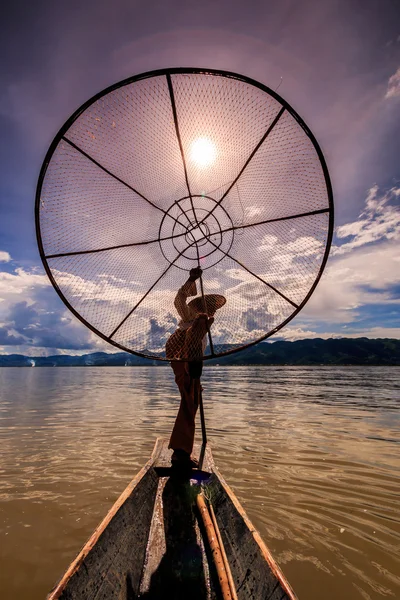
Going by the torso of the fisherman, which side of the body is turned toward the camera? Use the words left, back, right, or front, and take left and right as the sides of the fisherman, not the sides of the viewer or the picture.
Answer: right

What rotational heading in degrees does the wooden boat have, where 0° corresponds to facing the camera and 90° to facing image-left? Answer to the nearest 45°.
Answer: approximately 180°
